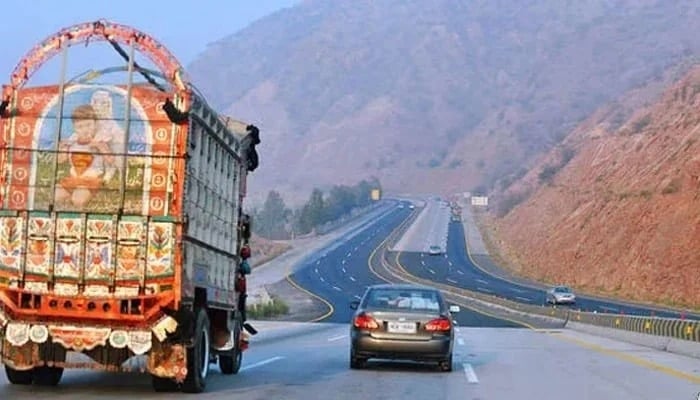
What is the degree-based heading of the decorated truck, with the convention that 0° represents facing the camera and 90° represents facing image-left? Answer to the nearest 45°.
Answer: approximately 180°
